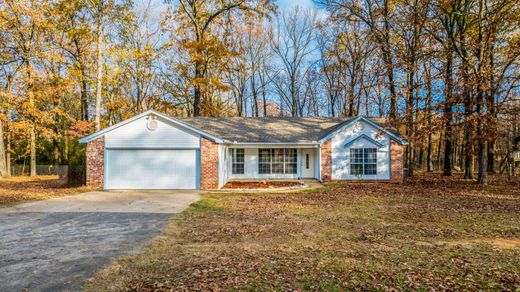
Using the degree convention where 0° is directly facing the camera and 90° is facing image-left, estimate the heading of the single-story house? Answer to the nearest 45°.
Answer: approximately 0°
